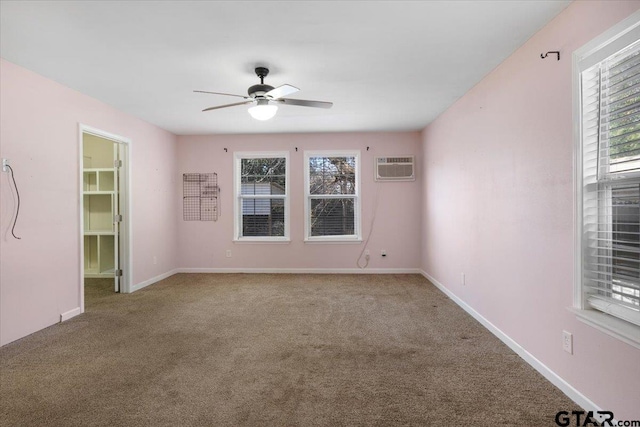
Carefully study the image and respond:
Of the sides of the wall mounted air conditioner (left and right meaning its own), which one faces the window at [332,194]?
right

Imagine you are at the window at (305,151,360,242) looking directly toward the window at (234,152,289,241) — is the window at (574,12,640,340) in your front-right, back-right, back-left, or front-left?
back-left

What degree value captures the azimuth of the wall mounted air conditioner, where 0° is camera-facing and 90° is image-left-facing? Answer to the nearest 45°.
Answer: approximately 0°

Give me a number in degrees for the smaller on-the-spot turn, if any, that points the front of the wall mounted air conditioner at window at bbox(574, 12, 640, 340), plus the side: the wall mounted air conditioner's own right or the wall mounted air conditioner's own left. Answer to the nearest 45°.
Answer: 0° — it already faces it

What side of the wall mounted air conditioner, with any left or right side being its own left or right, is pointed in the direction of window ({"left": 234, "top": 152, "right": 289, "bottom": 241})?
right
